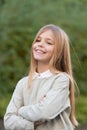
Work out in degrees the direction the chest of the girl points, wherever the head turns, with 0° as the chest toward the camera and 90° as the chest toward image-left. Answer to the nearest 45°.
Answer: approximately 45°
